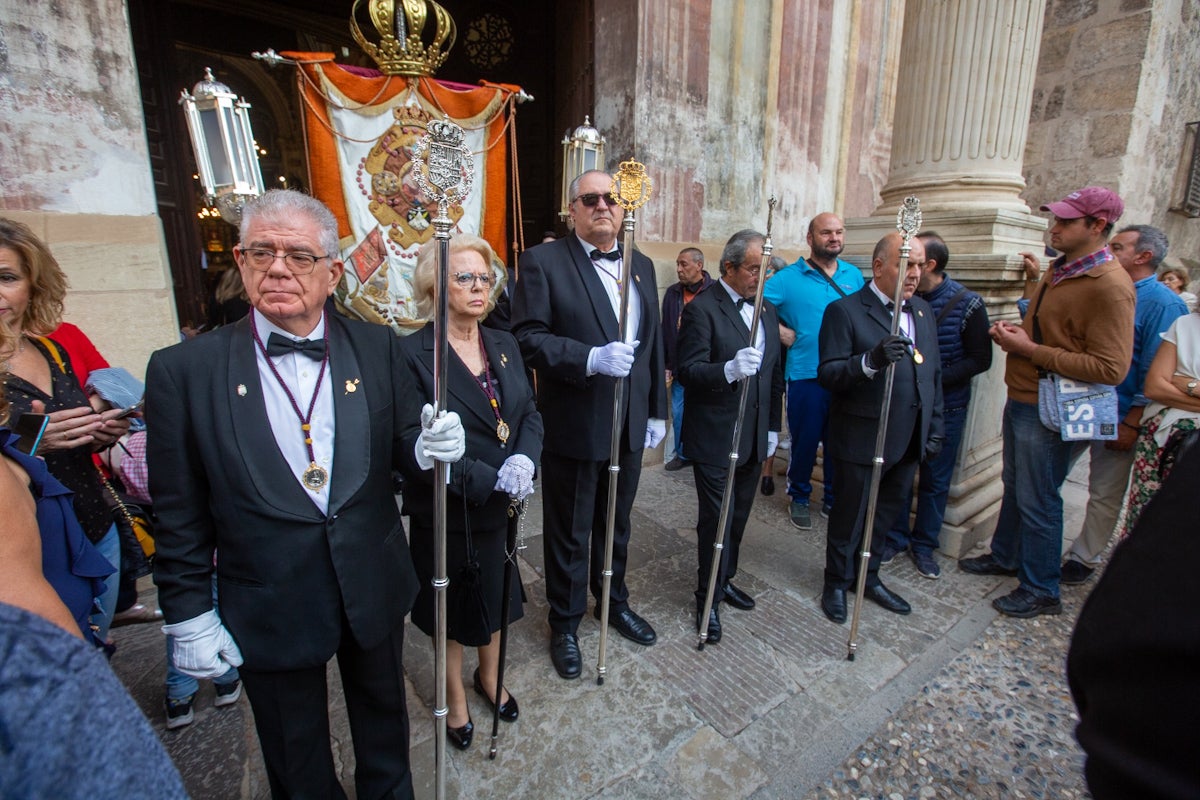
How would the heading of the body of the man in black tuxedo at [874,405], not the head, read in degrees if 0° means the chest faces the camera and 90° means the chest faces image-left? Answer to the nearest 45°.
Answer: approximately 315°

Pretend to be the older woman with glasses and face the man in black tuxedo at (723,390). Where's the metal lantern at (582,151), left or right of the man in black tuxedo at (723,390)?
left

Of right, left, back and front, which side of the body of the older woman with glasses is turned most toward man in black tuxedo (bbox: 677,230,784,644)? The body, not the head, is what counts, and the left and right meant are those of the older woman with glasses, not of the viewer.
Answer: left

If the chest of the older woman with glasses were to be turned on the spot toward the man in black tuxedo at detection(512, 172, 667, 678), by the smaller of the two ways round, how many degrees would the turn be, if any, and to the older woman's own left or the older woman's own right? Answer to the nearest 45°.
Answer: approximately 90° to the older woman's own left

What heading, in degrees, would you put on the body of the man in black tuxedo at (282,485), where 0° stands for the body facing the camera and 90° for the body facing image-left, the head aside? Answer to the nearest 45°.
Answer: approximately 0°

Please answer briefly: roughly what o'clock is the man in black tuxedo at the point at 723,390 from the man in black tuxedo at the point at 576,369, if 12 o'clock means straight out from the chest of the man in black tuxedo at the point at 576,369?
the man in black tuxedo at the point at 723,390 is roughly at 10 o'clock from the man in black tuxedo at the point at 576,369.
